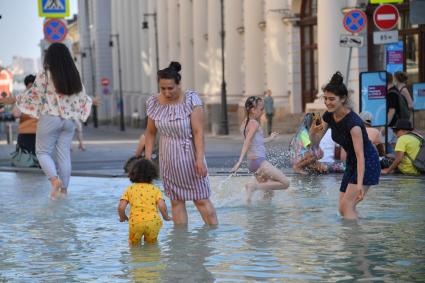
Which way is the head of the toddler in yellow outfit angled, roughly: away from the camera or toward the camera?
away from the camera

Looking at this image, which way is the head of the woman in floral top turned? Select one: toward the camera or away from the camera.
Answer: away from the camera

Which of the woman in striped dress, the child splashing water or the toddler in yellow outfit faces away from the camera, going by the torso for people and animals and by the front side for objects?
the toddler in yellow outfit

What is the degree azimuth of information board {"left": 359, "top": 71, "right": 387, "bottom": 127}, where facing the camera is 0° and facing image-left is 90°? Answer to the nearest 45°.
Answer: approximately 0°

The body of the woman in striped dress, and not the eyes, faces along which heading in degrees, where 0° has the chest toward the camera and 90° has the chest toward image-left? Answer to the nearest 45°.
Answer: approximately 0°

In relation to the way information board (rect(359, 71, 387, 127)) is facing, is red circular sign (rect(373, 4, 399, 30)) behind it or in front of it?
behind

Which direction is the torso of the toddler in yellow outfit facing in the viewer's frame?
away from the camera

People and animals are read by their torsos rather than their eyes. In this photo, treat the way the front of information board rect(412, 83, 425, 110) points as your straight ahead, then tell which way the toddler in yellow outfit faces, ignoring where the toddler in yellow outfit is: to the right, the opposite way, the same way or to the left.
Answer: the opposite way
